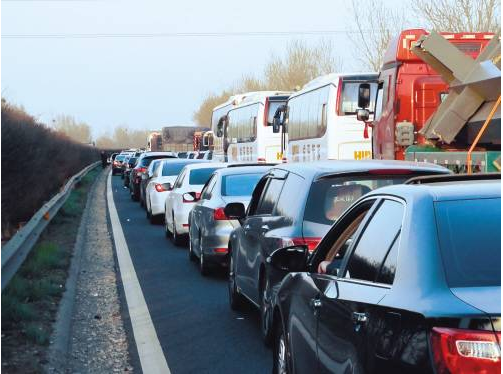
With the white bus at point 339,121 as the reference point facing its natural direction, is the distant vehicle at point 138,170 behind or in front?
in front

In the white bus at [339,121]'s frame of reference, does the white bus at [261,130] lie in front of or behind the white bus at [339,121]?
in front

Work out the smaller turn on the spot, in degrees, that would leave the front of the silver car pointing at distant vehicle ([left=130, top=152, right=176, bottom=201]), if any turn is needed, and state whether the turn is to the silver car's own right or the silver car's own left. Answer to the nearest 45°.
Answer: approximately 45° to the silver car's own right

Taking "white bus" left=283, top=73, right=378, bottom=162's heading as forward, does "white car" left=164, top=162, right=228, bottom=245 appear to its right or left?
on its left

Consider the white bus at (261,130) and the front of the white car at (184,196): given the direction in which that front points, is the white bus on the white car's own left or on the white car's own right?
on the white car's own right

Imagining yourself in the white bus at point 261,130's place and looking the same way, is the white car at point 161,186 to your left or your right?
on your left

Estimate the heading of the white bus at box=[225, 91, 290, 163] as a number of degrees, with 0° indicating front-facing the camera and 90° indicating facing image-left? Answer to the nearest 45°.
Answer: approximately 135°

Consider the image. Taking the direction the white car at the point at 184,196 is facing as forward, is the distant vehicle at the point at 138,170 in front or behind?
in front

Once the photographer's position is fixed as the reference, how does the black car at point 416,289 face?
facing away from the viewer and to the left of the viewer
